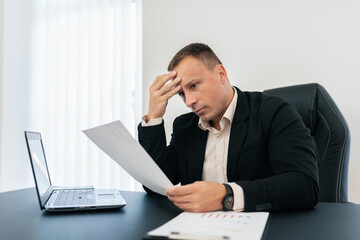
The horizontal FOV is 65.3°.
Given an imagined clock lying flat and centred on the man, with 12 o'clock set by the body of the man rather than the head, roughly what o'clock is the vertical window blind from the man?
The vertical window blind is roughly at 3 o'clock from the man.

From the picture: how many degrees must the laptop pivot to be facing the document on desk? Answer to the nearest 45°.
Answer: approximately 45° to its right

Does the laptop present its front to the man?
yes

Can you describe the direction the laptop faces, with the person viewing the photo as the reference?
facing to the right of the viewer

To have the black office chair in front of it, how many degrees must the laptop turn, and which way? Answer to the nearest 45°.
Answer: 0° — it already faces it

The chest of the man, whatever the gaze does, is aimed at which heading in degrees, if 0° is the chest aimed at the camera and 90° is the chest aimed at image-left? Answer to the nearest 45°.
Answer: approximately 45°
